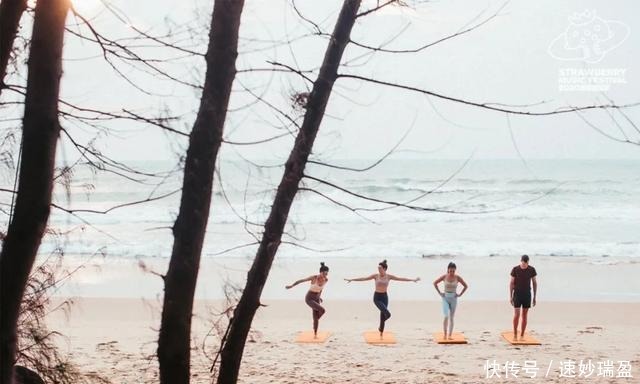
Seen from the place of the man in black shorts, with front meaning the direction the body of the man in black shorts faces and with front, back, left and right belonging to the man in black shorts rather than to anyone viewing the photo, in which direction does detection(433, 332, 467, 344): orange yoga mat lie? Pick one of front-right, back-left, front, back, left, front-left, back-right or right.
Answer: back-right

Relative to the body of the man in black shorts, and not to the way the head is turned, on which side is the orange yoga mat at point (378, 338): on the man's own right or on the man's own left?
on the man's own right

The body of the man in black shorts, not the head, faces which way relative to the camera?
toward the camera

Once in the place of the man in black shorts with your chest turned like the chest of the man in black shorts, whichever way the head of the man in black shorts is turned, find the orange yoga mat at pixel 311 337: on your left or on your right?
on your right

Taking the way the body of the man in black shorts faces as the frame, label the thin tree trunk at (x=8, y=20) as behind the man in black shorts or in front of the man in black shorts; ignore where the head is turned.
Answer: in front

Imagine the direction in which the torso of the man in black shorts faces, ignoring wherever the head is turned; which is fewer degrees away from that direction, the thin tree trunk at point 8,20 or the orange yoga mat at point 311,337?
the thin tree trunk

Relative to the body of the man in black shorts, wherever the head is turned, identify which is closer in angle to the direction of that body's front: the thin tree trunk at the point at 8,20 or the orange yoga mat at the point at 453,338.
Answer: the thin tree trunk
